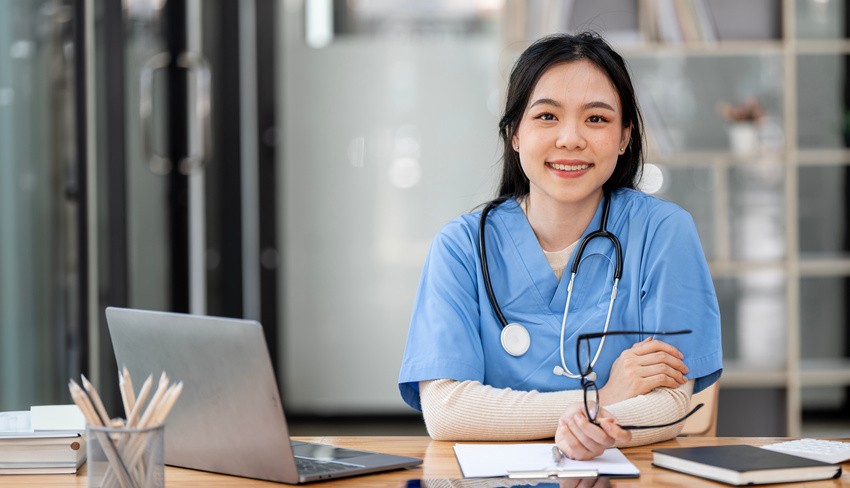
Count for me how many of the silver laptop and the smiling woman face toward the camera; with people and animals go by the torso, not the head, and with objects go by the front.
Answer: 1

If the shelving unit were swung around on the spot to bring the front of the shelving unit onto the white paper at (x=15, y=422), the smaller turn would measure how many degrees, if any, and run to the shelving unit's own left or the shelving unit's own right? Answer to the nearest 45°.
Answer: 0° — it already faces it

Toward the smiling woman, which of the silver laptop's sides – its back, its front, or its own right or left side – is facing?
front

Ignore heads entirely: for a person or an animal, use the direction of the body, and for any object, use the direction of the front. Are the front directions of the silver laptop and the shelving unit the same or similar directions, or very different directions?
very different directions

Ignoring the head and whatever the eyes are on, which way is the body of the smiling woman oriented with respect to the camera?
toward the camera

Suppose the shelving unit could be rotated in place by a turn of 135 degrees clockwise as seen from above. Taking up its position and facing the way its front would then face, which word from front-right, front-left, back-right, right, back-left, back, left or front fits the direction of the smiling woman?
back-left

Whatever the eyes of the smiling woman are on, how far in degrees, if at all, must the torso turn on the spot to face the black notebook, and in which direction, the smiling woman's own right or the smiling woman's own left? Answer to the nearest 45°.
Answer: approximately 45° to the smiling woman's own left

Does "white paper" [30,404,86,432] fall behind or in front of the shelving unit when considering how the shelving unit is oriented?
in front

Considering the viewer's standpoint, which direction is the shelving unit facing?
facing the viewer
